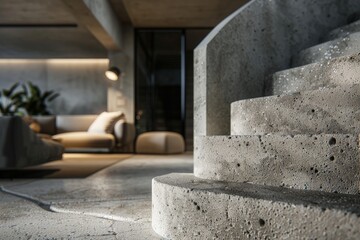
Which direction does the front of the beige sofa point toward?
toward the camera

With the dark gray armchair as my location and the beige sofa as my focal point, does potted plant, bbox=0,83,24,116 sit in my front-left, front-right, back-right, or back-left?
front-left

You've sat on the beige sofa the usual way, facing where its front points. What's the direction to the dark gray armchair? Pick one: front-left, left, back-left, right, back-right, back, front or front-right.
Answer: front

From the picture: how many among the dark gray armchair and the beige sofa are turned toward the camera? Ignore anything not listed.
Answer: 1

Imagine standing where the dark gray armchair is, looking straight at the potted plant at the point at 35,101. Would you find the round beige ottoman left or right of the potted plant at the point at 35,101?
right

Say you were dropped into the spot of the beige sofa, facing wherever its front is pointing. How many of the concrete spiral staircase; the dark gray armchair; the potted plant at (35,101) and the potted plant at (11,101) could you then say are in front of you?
2

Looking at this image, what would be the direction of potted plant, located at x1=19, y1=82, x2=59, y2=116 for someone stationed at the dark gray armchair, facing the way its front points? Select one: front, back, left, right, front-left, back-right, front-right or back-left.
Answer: front-left

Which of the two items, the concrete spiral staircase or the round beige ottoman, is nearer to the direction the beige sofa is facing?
the concrete spiral staircase

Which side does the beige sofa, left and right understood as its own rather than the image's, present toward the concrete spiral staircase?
front

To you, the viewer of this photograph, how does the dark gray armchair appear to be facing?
facing away from the viewer and to the right of the viewer

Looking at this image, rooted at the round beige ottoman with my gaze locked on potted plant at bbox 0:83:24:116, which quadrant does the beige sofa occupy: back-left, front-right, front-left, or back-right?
front-left

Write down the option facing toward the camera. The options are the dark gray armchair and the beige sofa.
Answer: the beige sofa

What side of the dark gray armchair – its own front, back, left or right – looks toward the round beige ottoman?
front

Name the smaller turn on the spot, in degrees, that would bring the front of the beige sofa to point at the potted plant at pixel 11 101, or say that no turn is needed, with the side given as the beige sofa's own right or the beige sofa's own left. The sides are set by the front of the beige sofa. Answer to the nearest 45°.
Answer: approximately 135° to the beige sofa's own right

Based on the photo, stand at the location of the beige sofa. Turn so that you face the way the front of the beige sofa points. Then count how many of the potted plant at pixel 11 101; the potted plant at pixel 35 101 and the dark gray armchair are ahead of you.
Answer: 1
